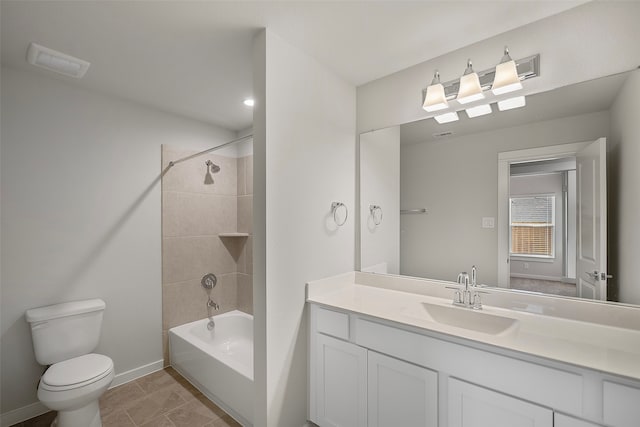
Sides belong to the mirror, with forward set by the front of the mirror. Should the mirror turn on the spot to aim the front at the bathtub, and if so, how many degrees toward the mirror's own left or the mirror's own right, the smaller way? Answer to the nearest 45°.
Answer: approximately 45° to the mirror's own right

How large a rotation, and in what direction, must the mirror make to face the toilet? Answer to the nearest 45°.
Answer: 0° — it already faces it

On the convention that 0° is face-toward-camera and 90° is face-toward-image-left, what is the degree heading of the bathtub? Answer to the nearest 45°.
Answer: approximately 45°

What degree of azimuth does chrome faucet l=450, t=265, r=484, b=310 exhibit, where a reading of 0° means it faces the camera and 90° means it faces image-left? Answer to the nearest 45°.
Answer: approximately 45°

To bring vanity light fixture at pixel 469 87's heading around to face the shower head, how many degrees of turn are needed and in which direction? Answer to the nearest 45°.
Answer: approximately 45° to its right
